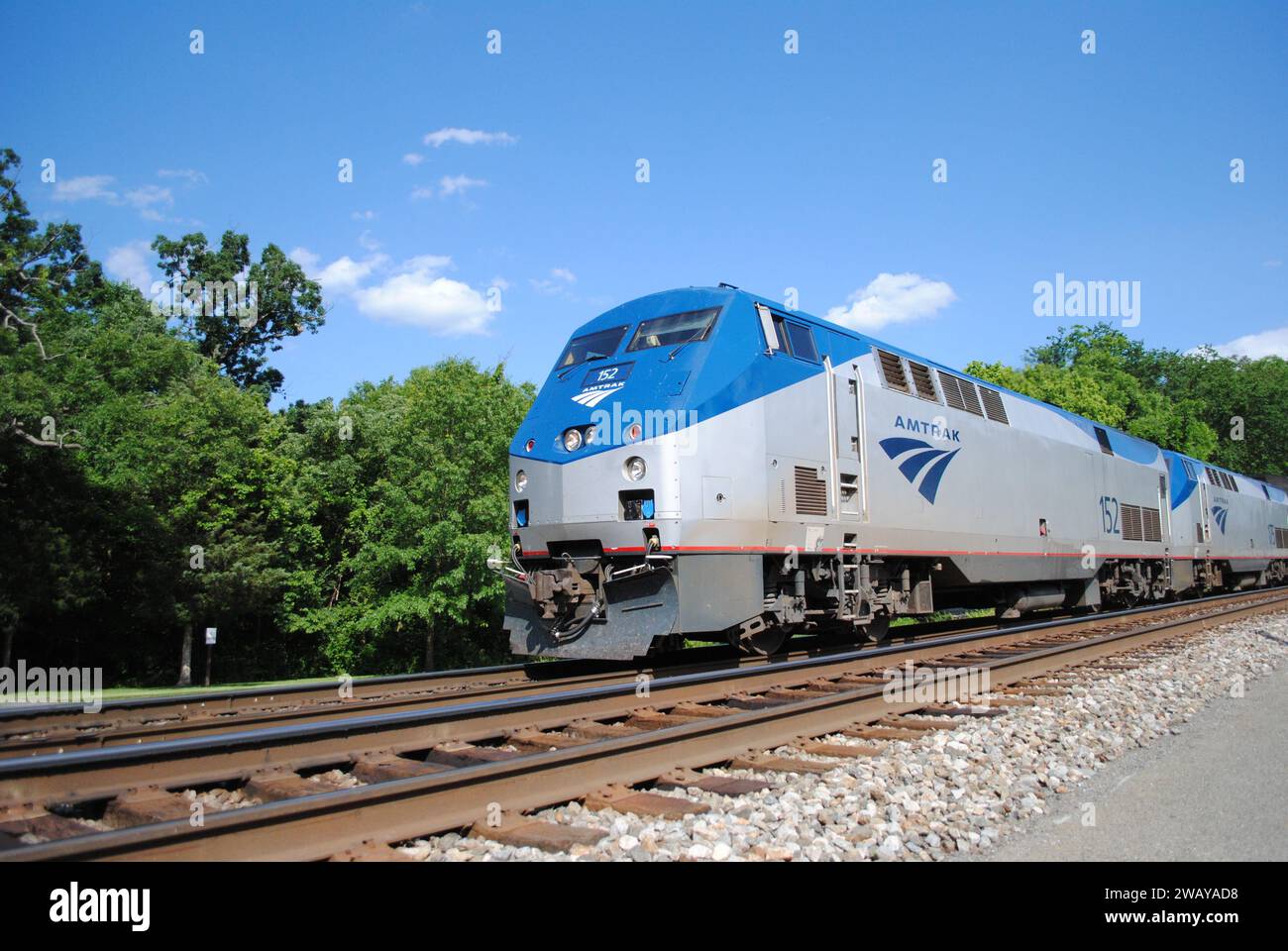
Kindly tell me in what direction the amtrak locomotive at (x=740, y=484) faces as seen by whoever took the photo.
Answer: facing the viewer and to the left of the viewer

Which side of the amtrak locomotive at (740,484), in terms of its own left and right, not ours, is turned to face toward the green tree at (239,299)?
right
